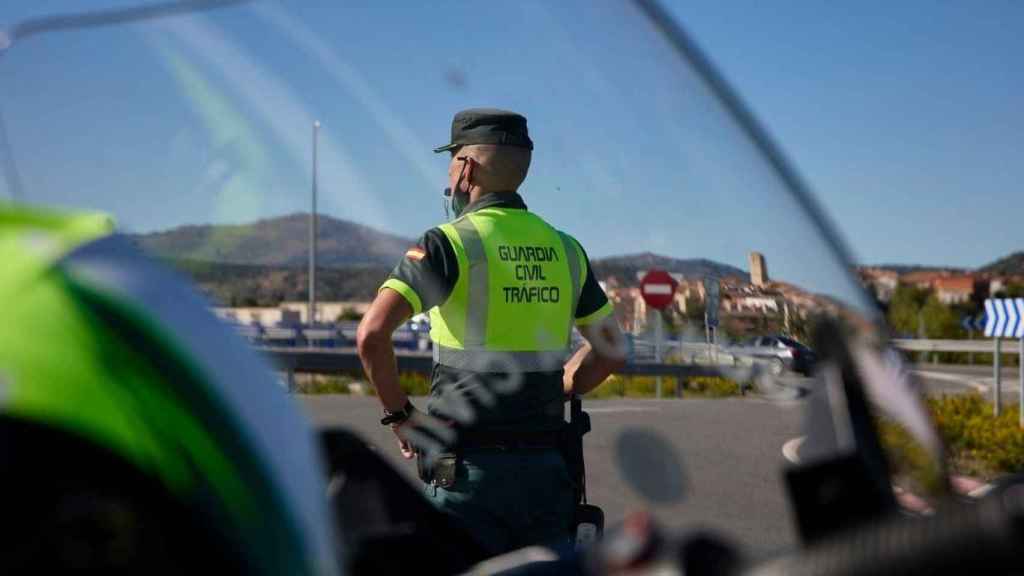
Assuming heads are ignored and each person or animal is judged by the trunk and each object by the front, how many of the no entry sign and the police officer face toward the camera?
1

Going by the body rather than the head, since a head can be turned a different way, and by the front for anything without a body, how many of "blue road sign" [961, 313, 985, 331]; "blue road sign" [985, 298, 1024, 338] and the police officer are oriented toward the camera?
2

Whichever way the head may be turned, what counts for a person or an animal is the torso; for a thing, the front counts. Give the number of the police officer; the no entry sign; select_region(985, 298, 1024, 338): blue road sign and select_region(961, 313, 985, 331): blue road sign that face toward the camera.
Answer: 3

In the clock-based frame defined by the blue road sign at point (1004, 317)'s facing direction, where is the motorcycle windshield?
The motorcycle windshield is roughly at 12 o'clock from the blue road sign.
